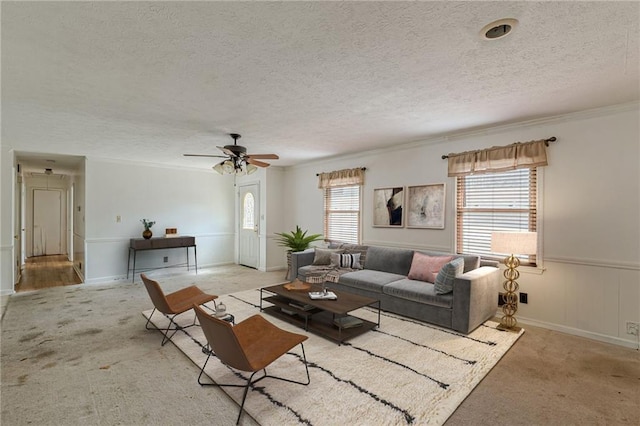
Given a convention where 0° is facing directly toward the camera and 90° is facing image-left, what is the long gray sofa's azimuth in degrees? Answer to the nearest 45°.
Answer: approximately 45°

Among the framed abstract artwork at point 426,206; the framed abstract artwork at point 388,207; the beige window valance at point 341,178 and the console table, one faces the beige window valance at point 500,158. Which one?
the console table

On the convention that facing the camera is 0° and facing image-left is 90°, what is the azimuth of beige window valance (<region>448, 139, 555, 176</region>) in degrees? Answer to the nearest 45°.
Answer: approximately 45°

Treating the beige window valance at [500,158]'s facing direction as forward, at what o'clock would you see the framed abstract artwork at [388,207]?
The framed abstract artwork is roughly at 2 o'clock from the beige window valance.

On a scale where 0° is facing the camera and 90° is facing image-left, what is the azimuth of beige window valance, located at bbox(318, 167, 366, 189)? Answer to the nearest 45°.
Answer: approximately 45°

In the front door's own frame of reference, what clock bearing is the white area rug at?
The white area rug is roughly at 10 o'clock from the front door.

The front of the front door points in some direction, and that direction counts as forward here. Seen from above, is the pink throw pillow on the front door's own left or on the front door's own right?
on the front door's own left

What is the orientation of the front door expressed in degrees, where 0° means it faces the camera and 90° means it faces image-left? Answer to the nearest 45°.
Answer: approximately 45°
